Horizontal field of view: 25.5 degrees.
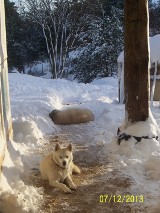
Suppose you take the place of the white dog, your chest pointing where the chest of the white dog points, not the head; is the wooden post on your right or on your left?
on your left

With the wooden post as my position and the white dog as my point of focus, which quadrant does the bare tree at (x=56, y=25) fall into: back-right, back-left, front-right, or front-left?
back-right

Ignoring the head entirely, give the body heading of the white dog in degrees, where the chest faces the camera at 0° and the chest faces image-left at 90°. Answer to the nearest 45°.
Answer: approximately 315°

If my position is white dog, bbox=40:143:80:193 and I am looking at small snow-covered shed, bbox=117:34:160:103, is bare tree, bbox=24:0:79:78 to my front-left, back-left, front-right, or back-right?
front-left

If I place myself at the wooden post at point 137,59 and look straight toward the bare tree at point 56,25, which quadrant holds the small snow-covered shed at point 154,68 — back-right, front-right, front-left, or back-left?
front-right

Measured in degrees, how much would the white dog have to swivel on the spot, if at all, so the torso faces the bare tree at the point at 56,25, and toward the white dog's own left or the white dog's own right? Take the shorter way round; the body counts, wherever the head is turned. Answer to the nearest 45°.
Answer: approximately 135° to the white dog's own left

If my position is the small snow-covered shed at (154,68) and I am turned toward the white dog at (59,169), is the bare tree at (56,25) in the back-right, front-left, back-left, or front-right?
back-right

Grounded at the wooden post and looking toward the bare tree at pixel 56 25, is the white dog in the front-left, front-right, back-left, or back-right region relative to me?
back-left

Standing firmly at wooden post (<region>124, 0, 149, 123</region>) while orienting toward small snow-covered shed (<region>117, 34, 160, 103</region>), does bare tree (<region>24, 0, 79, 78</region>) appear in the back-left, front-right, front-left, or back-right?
front-left
